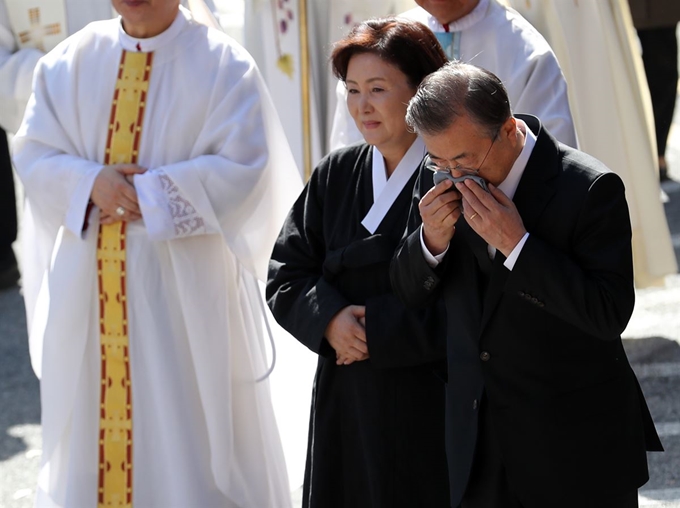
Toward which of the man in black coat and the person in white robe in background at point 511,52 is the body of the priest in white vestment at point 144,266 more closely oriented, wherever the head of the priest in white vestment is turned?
the man in black coat

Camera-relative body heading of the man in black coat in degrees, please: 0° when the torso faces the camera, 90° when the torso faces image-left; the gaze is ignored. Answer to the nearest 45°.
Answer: approximately 45°

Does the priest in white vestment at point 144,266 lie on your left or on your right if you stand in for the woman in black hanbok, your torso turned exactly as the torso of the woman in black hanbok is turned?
on your right

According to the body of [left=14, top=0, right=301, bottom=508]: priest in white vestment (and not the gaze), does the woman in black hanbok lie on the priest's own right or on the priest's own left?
on the priest's own left

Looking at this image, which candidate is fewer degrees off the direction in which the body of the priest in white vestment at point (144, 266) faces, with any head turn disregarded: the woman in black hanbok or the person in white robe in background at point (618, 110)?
the woman in black hanbok

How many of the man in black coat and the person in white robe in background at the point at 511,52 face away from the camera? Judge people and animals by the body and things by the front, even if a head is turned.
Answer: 0

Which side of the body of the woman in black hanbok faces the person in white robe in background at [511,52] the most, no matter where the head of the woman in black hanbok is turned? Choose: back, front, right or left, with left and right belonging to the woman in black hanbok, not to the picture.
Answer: back

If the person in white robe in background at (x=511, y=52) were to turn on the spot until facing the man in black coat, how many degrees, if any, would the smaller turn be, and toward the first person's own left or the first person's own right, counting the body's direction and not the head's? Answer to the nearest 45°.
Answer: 0° — they already face them

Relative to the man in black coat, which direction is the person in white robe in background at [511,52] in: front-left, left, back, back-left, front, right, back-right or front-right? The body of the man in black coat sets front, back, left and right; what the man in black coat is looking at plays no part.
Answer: back-right

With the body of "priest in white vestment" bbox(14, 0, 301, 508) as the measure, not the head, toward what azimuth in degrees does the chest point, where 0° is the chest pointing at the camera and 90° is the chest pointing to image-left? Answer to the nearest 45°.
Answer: approximately 45°

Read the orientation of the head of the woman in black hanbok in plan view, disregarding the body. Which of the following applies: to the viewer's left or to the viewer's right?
to the viewer's left

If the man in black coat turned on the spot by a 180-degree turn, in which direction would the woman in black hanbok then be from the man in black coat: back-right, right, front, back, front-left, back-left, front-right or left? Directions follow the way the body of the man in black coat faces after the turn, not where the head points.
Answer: left
